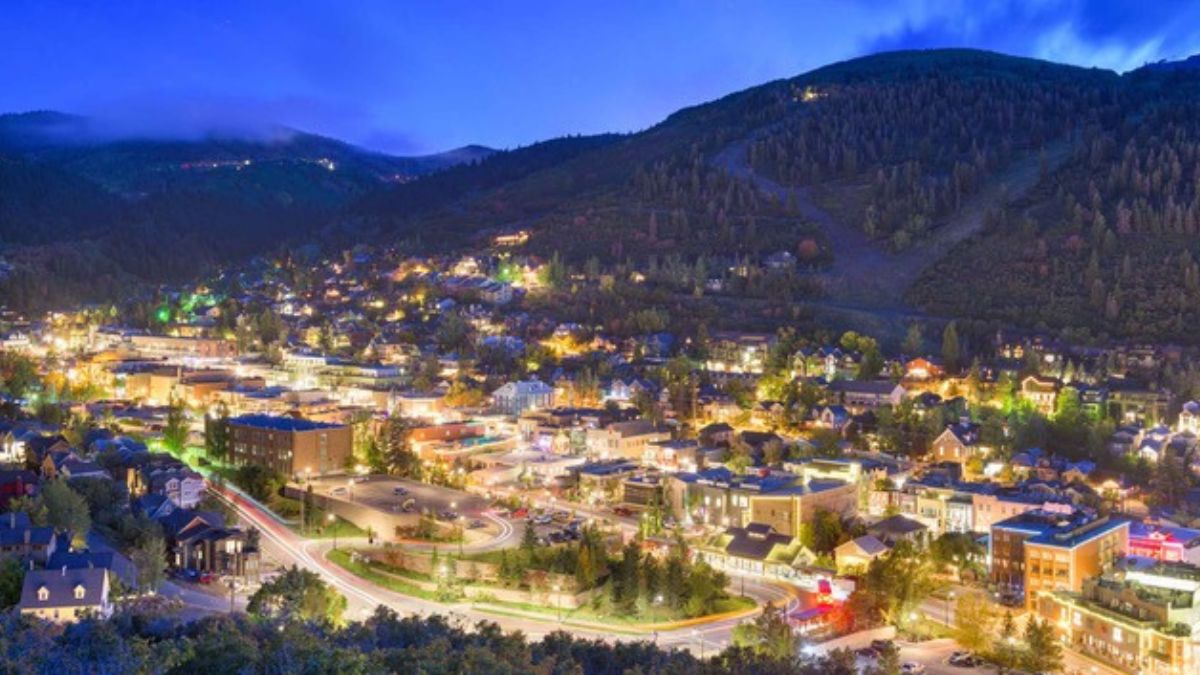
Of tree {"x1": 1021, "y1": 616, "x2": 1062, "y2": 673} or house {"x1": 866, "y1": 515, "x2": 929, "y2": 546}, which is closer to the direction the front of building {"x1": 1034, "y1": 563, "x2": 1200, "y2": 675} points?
the tree

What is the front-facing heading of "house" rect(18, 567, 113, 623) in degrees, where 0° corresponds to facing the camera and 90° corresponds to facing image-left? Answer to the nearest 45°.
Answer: approximately 0°

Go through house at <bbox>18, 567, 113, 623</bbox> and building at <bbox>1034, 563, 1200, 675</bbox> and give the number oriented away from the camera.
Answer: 0

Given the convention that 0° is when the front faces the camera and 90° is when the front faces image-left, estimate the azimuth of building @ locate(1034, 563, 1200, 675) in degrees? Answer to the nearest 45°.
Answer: approximately 45°

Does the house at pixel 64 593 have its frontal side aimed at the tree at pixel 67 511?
no

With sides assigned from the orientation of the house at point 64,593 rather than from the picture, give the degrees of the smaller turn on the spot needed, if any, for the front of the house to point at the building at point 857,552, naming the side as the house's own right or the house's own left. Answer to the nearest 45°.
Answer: approximately 90° to the house's own left

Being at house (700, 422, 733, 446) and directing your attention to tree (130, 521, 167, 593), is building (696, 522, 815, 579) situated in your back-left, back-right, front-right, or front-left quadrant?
front-left

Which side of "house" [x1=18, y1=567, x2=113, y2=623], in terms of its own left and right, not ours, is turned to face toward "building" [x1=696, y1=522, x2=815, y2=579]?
left

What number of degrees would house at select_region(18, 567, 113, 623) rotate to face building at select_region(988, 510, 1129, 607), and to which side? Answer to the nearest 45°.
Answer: approximately 90° to its left

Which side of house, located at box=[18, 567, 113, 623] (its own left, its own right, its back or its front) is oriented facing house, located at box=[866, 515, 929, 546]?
left

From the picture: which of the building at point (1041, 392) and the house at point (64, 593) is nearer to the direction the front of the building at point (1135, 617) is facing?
the house

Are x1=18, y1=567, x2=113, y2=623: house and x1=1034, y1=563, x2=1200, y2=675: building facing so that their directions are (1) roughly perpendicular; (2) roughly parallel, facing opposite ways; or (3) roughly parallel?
roughly perpendicular

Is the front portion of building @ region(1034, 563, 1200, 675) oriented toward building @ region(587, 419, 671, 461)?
no

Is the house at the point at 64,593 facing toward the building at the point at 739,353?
no

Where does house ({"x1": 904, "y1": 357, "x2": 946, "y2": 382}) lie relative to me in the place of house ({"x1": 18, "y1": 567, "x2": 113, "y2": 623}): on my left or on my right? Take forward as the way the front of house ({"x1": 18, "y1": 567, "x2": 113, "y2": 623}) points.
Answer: on my left

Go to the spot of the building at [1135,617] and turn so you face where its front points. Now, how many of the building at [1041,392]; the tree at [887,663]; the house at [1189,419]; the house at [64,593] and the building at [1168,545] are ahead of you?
2
